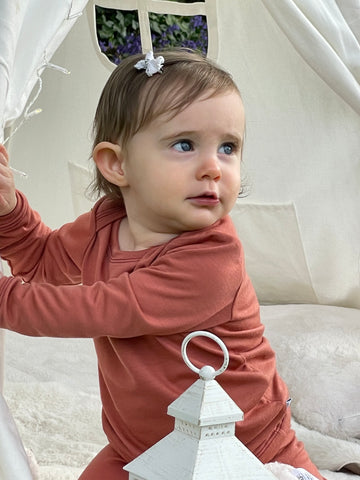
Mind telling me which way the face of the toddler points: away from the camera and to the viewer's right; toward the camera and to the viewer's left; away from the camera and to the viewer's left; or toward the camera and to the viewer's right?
toward the camera and to the viewer's right

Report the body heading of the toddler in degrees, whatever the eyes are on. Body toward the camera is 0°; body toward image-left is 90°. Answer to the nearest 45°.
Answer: approximately 45°
